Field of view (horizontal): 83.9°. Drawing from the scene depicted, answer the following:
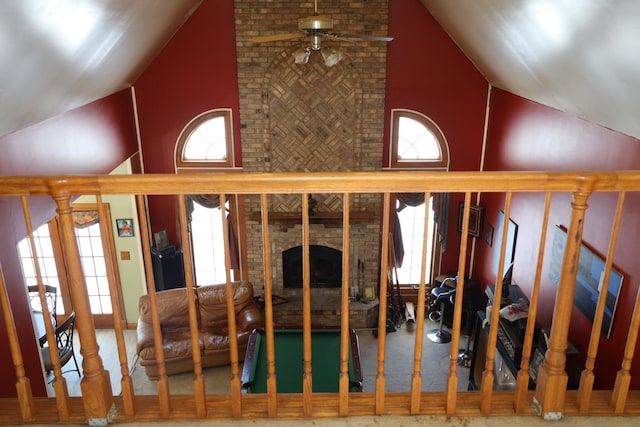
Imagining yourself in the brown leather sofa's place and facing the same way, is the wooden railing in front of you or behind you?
in front

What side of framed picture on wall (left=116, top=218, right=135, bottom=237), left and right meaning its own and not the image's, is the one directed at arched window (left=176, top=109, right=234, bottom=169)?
left

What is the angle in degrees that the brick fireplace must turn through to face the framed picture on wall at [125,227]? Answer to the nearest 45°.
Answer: approximately 90° to its right

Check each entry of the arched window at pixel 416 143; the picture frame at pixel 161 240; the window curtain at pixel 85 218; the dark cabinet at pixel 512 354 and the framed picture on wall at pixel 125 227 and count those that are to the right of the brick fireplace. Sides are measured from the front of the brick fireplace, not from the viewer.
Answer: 3

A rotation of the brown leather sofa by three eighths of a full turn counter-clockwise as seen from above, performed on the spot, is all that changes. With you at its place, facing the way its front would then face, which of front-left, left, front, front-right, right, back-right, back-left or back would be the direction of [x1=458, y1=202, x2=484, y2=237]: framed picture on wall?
front-right

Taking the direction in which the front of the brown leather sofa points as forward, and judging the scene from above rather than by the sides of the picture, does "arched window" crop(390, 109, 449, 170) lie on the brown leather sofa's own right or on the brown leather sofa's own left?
on the brown leather sofa's own left

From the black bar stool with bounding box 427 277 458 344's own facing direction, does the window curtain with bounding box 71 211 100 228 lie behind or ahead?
ahead

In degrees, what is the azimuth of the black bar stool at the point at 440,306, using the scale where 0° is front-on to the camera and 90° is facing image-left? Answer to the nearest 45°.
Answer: approximately 45°

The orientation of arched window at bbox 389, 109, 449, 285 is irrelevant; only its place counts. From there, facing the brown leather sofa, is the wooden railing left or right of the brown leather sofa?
left

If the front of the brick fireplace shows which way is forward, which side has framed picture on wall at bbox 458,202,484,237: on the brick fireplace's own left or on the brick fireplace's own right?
on the brick fireplace's own left
